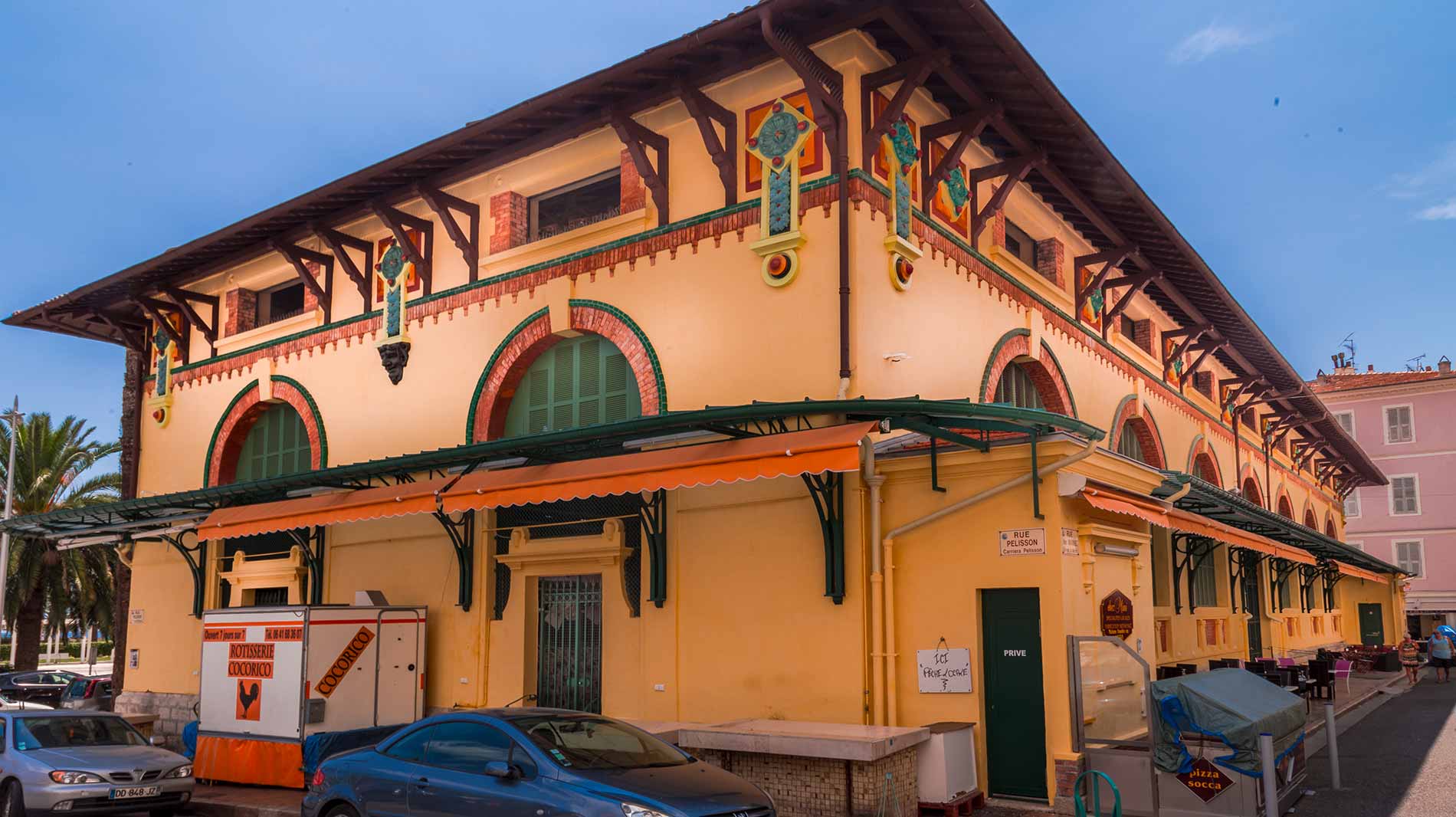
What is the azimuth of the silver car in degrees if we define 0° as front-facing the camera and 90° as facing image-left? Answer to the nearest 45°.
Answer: approximately 315°

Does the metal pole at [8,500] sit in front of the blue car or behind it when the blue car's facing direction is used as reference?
behind

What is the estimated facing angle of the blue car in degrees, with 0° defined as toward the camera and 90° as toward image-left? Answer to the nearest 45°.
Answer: approximately 315°
